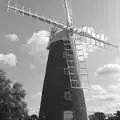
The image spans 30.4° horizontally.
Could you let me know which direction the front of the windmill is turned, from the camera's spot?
facing the viewer and to the right of the viewer
